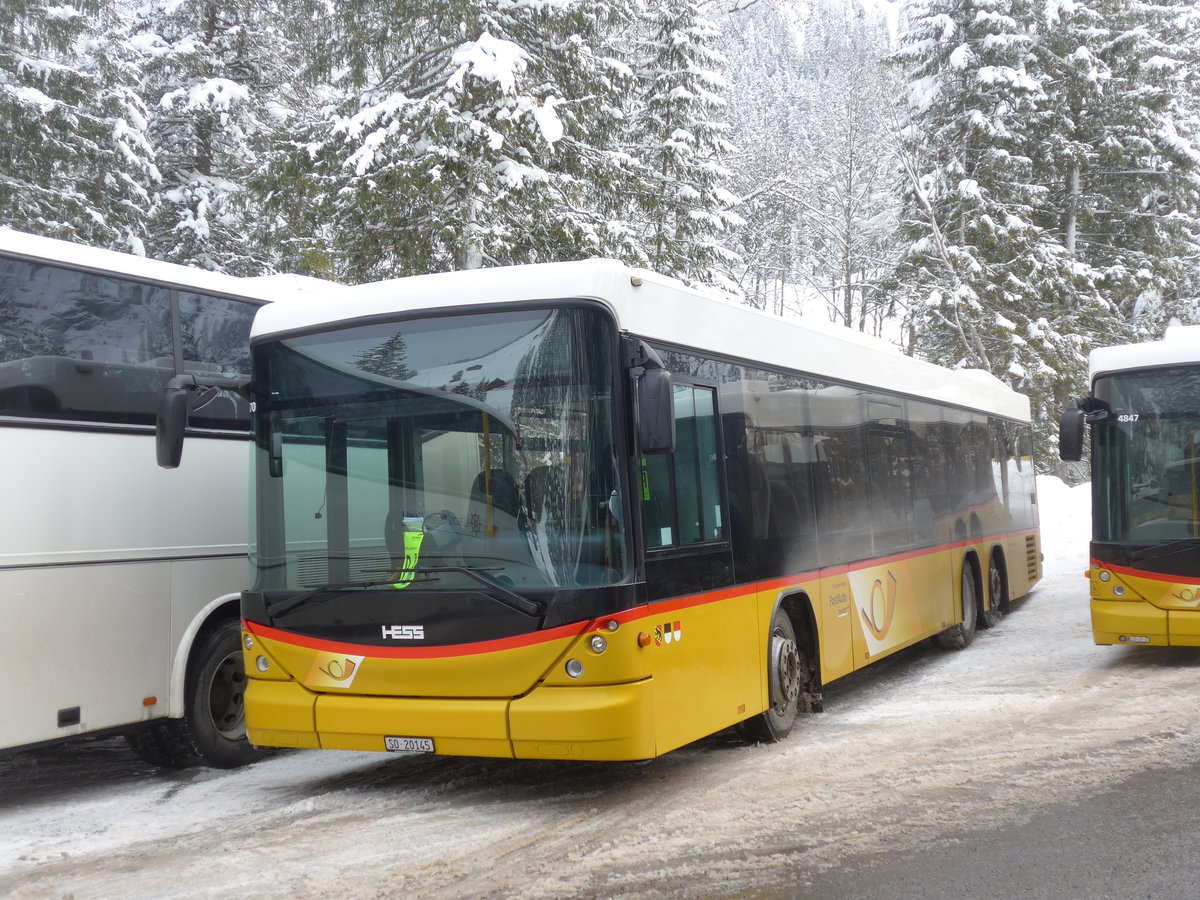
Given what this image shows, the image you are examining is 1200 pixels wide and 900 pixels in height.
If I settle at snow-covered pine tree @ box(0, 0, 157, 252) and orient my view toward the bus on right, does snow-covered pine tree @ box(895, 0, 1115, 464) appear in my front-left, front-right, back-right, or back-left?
front-left

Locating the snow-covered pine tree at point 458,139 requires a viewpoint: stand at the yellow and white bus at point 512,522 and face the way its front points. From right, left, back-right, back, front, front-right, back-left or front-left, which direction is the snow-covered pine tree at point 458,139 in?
back-right

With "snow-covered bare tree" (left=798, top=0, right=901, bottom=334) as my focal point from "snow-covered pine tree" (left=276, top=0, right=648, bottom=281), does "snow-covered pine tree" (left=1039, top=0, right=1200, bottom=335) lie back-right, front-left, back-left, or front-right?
front-right

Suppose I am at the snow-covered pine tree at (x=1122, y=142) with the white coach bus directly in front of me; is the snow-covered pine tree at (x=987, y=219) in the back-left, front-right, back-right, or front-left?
front-right

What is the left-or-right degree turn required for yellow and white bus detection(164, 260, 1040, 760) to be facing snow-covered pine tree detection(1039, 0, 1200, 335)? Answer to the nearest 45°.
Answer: approximately 180°

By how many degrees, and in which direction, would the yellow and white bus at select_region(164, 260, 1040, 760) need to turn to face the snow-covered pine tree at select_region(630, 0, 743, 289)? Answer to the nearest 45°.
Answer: approximately 135° to its right

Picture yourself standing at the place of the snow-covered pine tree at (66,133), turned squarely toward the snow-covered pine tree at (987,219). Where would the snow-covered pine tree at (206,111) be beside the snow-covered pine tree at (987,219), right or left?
left

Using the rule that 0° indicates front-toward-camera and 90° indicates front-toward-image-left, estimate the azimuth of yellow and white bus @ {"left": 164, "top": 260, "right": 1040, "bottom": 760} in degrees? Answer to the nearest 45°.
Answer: approximately 45°

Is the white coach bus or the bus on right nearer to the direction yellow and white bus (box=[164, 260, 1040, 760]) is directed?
the white coach bus

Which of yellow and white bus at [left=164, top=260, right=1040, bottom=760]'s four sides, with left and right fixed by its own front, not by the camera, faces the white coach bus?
right

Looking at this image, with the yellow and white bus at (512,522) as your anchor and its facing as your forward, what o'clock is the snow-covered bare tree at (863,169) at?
The snow-covered bare tree is roughly at 5 o'clock from the yellow and white bus.

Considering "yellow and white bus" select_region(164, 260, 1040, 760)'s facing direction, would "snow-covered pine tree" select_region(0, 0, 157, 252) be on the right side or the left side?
on its right
